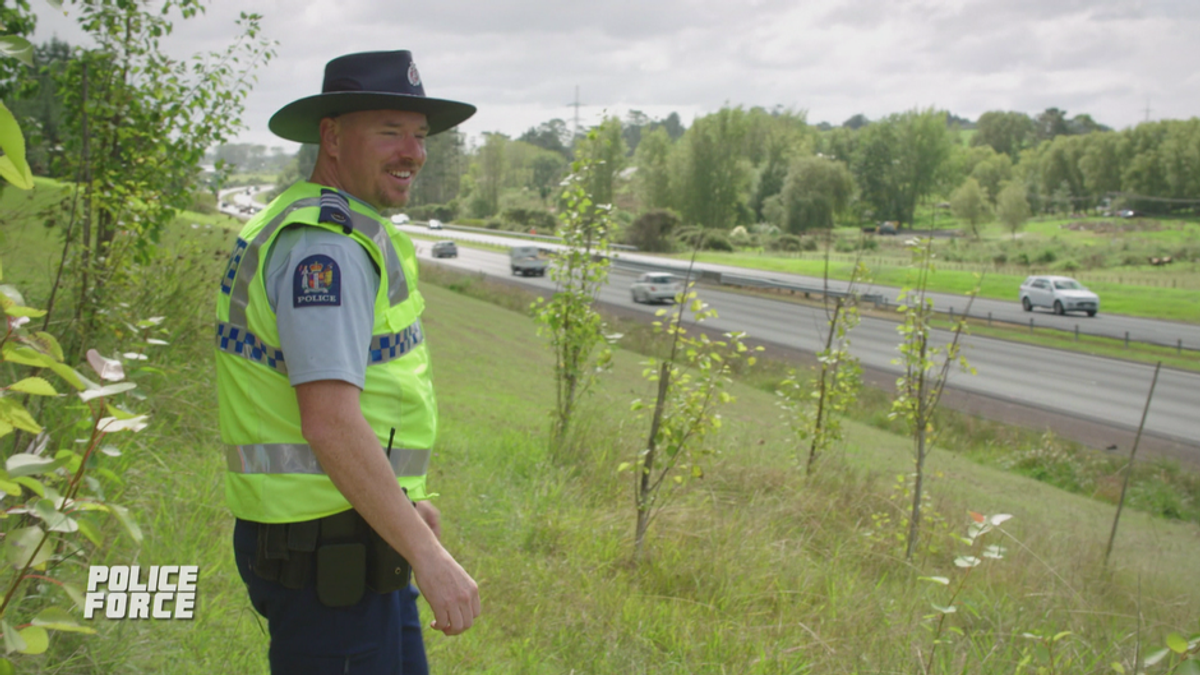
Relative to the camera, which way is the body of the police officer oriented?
to the viewer's right

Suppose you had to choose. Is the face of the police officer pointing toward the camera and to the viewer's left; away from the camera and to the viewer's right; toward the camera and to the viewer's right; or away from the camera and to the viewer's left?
toward the camera and to the viewer's right

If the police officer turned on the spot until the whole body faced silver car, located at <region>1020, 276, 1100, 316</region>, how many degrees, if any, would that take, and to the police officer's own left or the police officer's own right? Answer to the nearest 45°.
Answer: approximately 45° to the police officer's own left

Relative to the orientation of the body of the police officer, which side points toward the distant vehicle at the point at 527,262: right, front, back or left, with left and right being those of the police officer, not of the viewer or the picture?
left

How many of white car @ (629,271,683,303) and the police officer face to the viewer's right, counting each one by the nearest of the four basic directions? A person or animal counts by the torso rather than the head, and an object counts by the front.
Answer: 1
